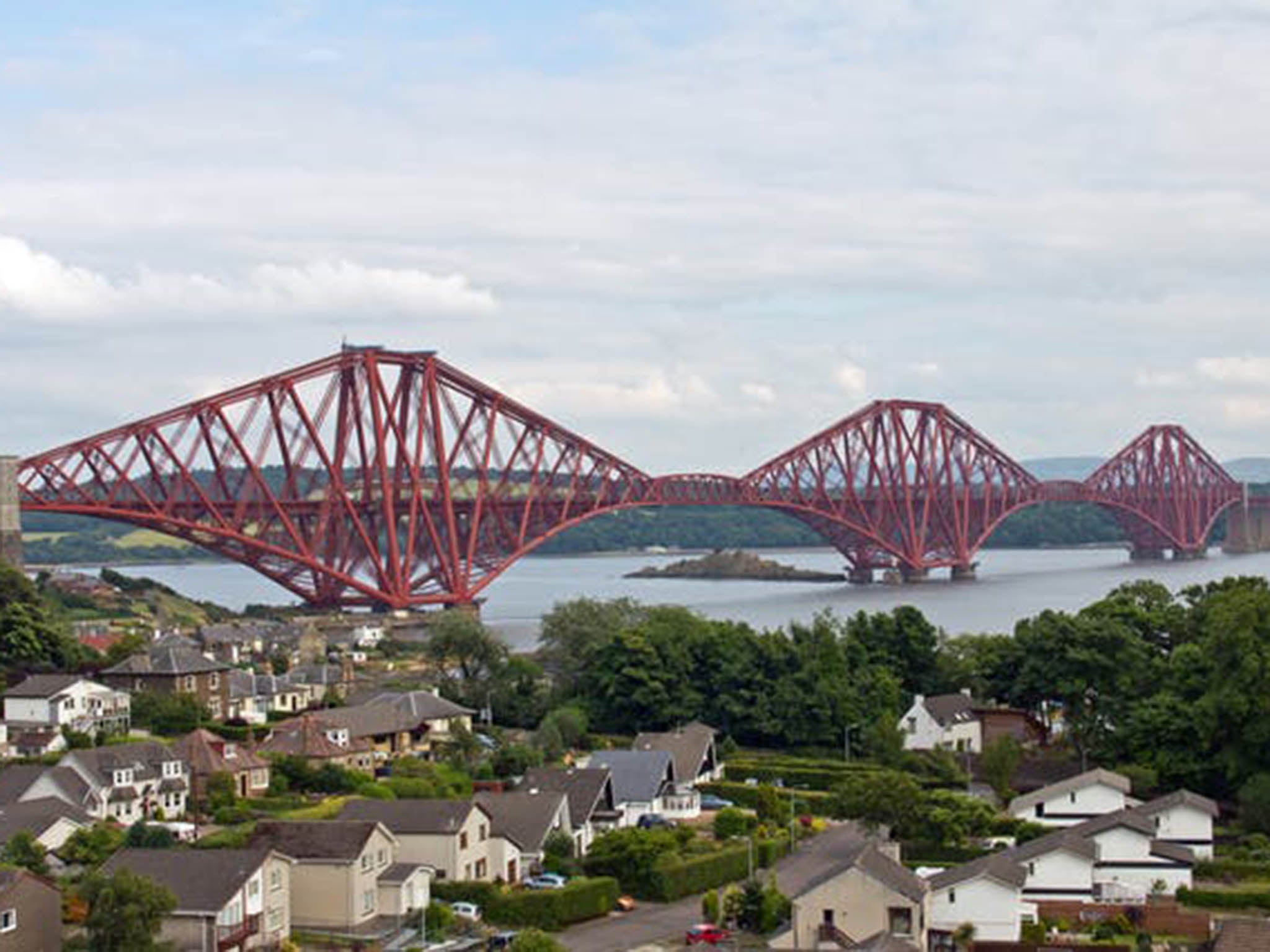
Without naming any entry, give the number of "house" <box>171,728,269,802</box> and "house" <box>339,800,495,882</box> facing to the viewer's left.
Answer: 0

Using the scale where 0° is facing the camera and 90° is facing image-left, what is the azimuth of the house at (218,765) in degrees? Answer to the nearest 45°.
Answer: approximately 315°

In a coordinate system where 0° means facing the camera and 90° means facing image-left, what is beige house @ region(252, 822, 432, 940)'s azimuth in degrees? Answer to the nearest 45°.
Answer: approximately 315°

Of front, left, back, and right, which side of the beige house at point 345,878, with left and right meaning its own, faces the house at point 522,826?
left

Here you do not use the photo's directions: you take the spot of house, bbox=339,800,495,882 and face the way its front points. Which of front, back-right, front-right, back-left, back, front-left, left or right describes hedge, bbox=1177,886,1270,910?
front-left

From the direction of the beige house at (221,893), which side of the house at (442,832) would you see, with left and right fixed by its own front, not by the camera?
right

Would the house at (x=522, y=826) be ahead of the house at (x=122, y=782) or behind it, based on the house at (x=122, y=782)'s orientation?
ahead

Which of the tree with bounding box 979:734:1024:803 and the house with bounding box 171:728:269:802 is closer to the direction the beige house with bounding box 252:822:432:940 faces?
the tree
